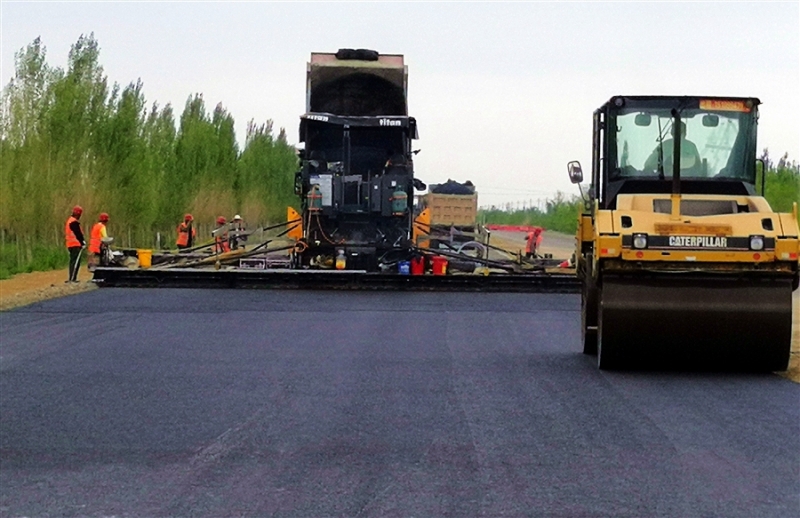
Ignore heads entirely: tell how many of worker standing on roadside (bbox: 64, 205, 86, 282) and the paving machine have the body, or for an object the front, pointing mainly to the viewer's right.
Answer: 1

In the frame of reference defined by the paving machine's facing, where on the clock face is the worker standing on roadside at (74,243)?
The worker standing on roadside is roughly at 9 o'clock from the paving machine.

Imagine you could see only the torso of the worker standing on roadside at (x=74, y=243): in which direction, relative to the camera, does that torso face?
to the viewer's right

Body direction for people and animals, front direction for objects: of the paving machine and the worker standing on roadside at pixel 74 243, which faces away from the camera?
the paving machine

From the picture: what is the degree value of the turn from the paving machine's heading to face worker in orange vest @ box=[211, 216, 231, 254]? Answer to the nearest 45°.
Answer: approximately 45° to its left

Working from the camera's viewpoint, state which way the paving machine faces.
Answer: facing away from the viewer

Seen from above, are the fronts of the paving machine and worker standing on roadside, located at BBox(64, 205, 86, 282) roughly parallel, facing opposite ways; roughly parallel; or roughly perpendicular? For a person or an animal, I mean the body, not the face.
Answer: roughly perpendicular

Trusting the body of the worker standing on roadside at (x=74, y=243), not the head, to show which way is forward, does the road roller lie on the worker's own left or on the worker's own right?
on the worker's own right
